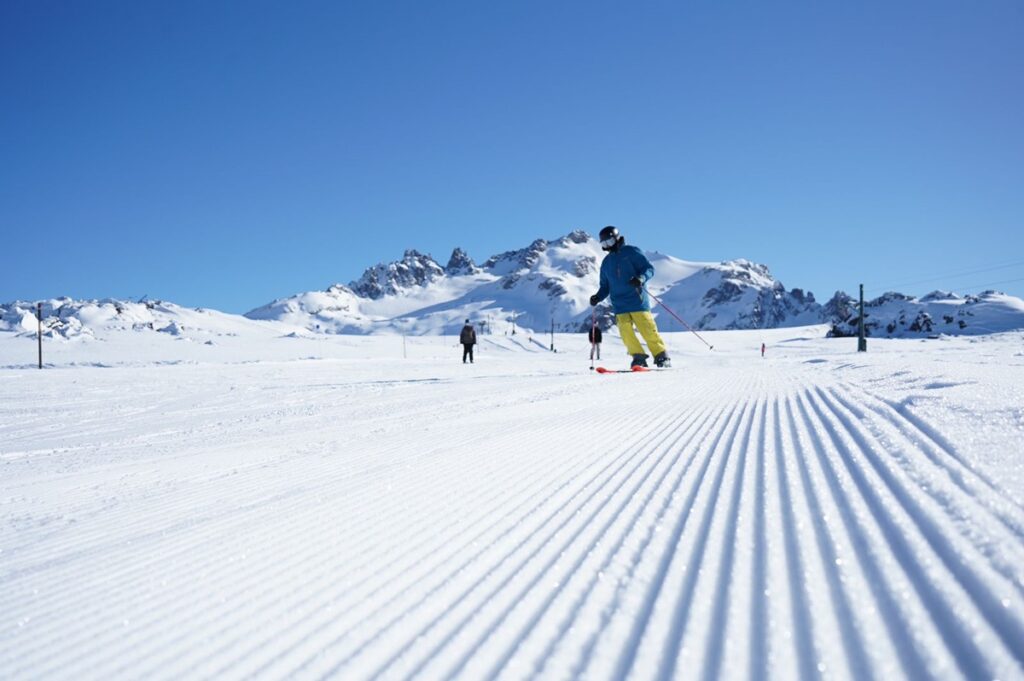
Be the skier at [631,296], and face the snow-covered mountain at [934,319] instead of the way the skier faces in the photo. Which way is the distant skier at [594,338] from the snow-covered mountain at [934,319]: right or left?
left

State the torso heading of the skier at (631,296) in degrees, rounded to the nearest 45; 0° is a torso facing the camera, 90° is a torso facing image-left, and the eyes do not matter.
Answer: approximately 45°

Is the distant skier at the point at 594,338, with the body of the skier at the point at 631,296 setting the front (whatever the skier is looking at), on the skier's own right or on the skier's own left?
on the skier's own right

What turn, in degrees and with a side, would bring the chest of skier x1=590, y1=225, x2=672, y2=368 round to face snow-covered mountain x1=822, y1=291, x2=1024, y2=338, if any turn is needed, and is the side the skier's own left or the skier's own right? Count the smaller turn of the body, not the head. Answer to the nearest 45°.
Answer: approximately 180°
